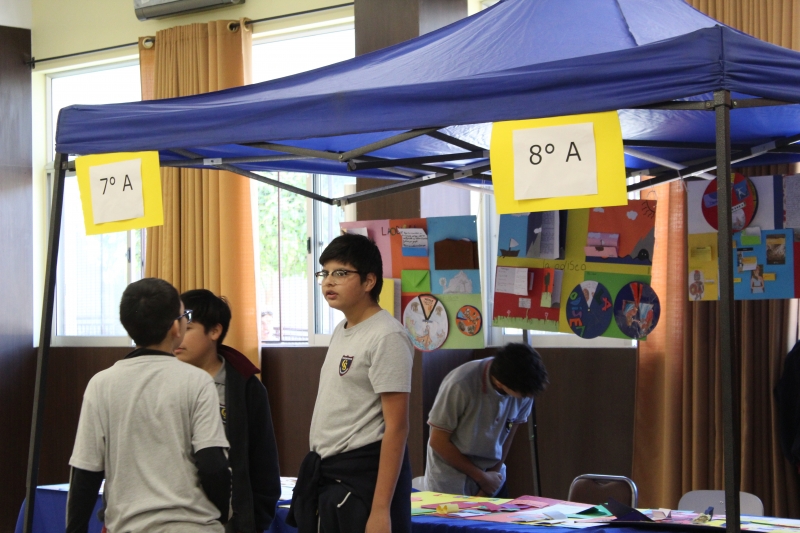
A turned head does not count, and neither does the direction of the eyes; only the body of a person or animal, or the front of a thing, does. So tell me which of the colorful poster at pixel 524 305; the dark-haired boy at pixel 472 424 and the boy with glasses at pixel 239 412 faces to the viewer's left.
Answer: the boy with glasses

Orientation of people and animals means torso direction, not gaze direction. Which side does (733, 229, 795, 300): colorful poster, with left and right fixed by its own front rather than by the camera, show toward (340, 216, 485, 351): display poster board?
right

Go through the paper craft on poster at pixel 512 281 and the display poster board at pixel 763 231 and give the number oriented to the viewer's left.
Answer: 0

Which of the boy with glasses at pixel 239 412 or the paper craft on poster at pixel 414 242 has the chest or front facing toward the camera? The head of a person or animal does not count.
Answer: the paper craft on poster

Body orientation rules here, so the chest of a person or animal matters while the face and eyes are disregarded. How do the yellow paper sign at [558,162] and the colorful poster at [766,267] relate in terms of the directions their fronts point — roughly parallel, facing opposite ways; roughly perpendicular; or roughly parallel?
roughly parallel

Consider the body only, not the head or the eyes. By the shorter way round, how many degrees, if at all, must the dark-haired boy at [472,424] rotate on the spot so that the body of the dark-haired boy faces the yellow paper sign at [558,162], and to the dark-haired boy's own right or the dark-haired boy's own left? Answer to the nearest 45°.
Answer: approximately 45° to the dark-haired boy's own right

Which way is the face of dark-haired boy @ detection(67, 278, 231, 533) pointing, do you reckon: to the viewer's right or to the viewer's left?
to the viewer's right

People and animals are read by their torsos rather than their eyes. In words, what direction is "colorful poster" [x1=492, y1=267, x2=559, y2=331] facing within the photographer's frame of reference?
facing the viewer

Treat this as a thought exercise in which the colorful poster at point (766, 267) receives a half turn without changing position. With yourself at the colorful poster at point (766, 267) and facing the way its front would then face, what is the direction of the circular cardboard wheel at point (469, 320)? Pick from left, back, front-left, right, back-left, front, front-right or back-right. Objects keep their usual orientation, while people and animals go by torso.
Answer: left

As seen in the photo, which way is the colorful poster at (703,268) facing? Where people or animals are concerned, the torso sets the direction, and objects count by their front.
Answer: toward the camera

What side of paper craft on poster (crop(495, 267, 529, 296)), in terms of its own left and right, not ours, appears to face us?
front

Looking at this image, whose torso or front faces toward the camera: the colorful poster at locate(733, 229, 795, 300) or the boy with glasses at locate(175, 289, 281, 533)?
the colorful poster

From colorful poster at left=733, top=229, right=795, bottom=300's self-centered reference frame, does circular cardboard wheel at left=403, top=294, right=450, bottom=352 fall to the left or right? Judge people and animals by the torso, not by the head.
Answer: on its right
